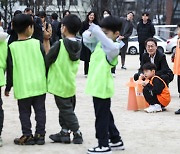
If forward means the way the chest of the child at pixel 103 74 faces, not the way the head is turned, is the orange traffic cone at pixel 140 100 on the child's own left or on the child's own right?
on the child's own right

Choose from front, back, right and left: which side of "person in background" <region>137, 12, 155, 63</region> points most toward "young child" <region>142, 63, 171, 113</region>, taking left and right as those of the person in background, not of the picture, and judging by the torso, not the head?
front

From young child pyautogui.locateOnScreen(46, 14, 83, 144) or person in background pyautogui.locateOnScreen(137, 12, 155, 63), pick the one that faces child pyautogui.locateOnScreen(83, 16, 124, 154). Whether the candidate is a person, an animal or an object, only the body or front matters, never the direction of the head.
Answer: the person in background

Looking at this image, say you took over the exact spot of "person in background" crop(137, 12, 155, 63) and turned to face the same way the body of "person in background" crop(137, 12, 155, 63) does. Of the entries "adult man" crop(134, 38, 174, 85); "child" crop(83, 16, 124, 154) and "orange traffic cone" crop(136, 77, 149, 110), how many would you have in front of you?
3

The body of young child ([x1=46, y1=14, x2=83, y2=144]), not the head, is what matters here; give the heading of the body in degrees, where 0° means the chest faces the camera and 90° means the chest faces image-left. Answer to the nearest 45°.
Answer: approximately 135°

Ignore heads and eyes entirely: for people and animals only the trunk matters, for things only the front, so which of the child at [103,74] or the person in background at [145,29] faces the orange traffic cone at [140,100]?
the person in background

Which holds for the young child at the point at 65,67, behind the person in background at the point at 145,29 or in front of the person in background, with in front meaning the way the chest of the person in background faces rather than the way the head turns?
in front
